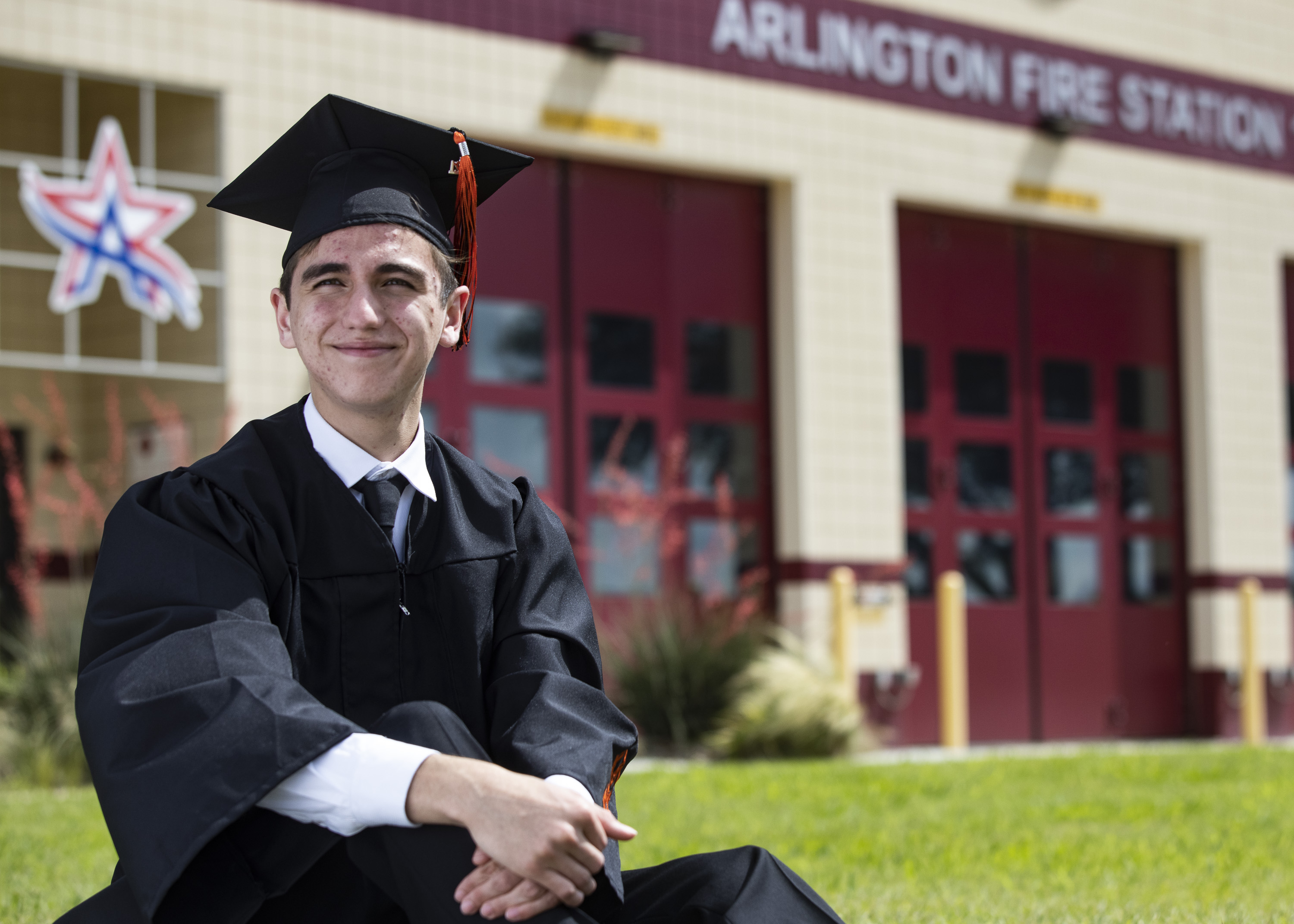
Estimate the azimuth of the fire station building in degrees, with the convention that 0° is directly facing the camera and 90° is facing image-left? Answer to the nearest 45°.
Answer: approximately 315°

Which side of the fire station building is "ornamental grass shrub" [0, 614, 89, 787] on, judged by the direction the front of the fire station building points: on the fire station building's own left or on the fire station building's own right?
on the fire station building's own right

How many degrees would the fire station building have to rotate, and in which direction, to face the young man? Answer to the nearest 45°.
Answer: approximately 45° to its right

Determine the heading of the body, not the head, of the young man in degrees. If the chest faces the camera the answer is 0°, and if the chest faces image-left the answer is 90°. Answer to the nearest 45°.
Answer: approximately 315°

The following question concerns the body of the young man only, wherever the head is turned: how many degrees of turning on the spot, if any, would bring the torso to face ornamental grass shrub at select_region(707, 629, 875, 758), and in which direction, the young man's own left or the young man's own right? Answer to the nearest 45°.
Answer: approximately 135° to the young man's own left

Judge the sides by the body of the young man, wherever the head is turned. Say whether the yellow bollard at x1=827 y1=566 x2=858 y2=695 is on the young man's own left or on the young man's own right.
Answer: on the young man's own left
